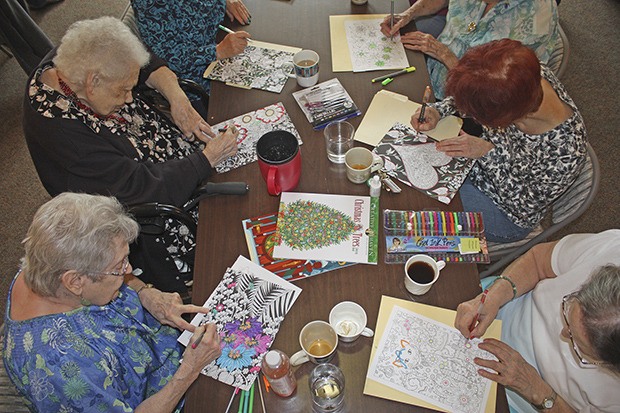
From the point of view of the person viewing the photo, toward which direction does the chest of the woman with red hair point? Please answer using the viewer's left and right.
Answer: facing to the left of the viewer

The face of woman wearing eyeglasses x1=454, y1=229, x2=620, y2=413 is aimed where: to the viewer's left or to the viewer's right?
to the viewer's left

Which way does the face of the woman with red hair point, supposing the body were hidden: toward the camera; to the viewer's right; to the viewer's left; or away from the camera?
to the viewer's left

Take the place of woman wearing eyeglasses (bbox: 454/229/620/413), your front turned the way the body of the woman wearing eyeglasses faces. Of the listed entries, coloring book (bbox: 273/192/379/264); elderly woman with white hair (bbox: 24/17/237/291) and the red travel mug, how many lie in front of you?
3

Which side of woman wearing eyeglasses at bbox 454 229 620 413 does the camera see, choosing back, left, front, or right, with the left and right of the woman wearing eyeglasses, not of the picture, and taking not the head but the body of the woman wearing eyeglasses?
left

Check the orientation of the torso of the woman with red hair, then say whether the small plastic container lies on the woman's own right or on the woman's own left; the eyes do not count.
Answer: on the woman's own left

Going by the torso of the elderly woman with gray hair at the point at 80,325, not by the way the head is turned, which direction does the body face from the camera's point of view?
to the viewer's right

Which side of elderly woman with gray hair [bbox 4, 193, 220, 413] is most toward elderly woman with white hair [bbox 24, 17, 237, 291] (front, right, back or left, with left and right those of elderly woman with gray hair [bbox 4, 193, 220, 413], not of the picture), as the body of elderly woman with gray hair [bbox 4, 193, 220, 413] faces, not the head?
left

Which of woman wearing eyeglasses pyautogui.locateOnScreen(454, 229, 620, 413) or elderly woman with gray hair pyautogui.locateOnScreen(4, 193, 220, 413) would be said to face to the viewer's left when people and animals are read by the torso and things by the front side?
the woman wearing eyeglasses

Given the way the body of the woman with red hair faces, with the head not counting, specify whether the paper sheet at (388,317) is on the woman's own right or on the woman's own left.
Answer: on the woman's own left
